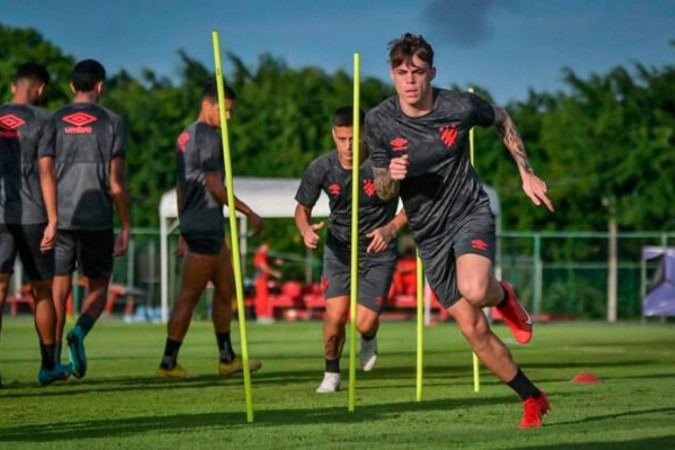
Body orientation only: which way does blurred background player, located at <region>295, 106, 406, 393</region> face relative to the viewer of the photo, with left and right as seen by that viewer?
facing the viewer

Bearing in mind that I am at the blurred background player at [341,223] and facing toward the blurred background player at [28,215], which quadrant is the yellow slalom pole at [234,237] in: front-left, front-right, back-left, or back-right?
front-left

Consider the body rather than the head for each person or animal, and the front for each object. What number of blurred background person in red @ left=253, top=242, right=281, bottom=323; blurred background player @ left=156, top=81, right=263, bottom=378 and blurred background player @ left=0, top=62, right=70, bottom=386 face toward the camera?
0

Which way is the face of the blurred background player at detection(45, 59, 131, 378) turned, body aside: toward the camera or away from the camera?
away from the camera

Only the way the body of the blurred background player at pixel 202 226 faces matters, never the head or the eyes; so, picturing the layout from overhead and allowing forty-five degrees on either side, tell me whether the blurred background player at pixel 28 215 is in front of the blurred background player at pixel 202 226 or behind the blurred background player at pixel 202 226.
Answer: behind

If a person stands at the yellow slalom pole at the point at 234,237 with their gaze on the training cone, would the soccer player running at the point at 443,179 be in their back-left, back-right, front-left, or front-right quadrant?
front-right

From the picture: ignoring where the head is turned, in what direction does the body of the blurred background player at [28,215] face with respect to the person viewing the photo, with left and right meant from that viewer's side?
facing away from the viewer and to the right of the viewer

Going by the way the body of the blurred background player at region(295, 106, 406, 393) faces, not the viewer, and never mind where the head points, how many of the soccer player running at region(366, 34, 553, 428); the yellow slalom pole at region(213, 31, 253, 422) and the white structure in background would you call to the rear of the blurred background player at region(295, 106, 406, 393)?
1
